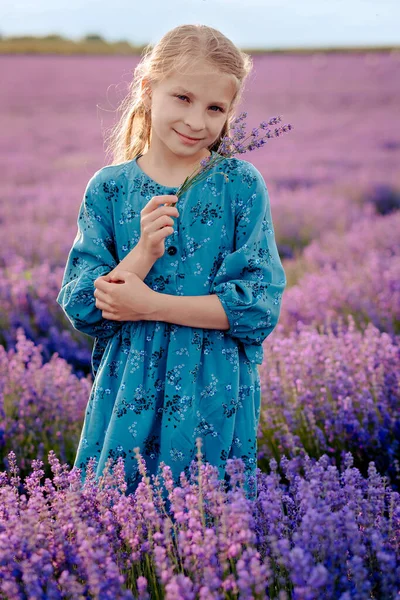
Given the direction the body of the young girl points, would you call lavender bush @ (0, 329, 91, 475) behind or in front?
behind

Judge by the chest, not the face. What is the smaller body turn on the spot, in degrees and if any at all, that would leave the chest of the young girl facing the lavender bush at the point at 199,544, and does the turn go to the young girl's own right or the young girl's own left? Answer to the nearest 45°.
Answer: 0° — they already face it

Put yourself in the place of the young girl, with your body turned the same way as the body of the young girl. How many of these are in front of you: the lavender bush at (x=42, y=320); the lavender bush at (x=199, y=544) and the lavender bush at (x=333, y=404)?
1

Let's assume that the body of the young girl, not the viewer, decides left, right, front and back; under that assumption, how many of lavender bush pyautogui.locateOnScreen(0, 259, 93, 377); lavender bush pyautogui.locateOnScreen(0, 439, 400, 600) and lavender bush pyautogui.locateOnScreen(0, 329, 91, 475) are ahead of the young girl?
1

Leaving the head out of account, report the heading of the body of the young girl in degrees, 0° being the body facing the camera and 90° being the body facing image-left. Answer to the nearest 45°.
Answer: approximately 0°
